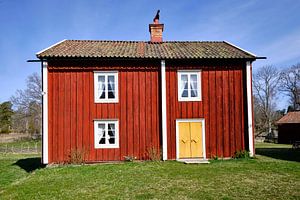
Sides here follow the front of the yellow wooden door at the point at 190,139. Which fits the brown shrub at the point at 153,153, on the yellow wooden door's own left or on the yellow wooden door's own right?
on the yellow wooden door's own right

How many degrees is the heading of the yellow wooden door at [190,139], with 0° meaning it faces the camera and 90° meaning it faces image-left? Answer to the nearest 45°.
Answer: approximately 0°

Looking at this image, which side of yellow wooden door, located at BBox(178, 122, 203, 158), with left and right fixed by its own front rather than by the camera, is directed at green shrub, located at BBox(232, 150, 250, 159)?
left

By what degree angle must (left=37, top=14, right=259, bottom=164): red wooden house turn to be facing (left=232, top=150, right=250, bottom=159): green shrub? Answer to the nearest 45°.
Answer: approximately 90° to its left
